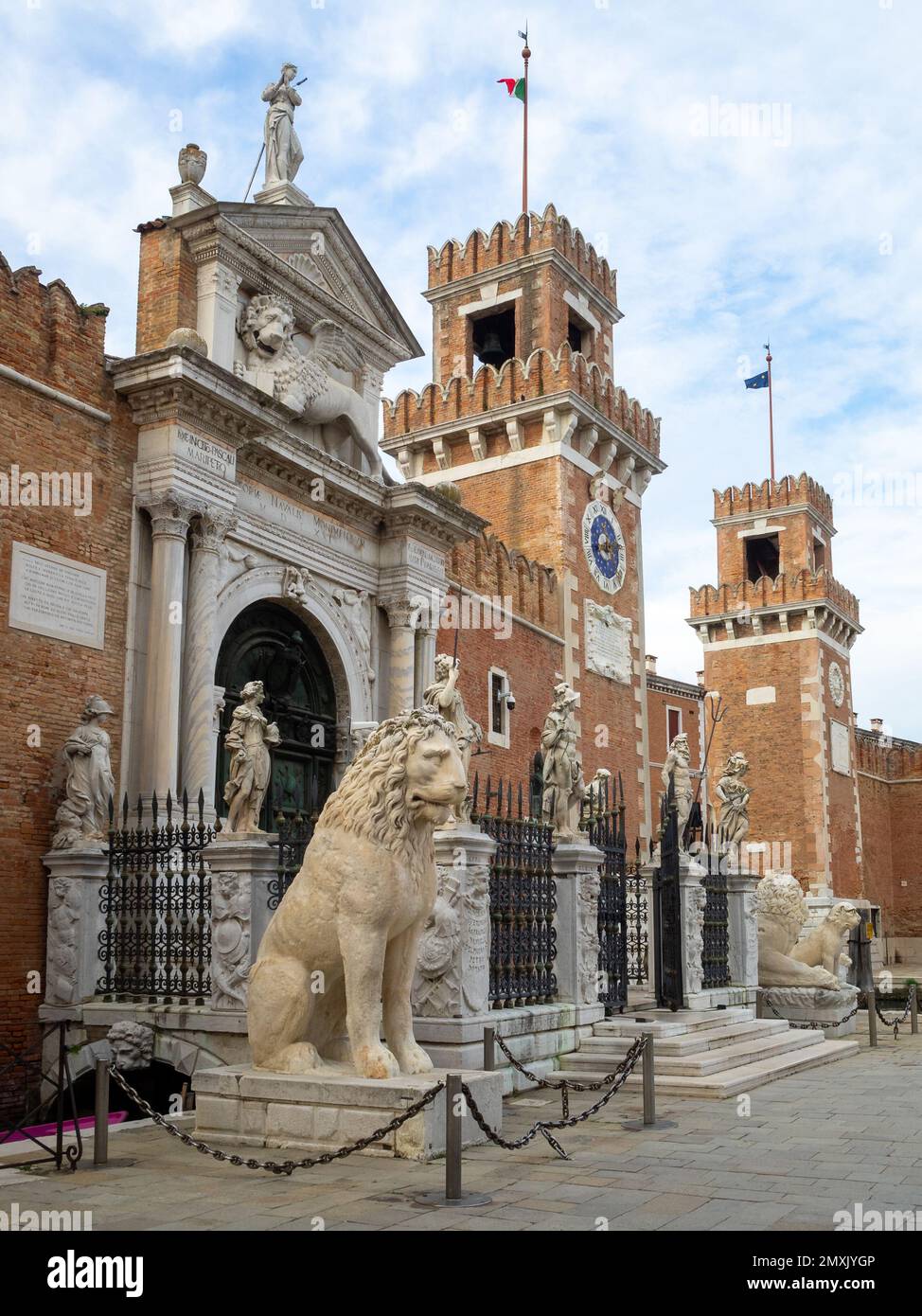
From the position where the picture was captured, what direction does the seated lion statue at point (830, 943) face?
facing the viewer and to the right of the viewer

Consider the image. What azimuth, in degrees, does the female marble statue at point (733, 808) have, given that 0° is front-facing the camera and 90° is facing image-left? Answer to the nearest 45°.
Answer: approximately 315°

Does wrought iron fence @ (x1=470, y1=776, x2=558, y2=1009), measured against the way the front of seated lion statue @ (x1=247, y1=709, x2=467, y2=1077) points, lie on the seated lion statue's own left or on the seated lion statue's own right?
on the seated lion statue's own left

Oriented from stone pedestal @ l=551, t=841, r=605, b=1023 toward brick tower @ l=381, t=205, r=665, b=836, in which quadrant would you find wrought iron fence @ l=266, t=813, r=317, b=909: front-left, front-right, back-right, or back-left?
back-left

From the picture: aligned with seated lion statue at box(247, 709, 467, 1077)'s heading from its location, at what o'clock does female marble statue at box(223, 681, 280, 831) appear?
The female marble statue is roughly at 7 o'clock from the seated lion statue.

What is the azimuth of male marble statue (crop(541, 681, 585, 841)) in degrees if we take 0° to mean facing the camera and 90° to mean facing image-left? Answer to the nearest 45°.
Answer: approximately 315°
